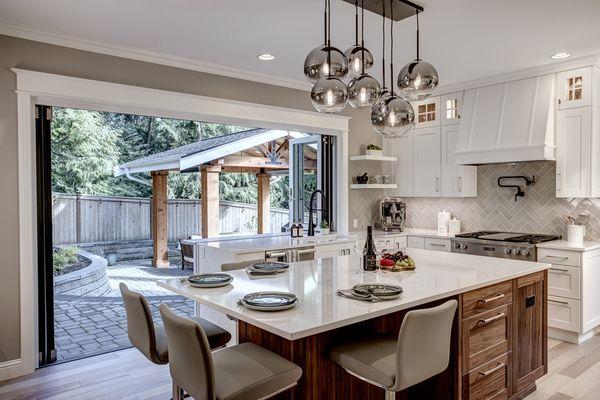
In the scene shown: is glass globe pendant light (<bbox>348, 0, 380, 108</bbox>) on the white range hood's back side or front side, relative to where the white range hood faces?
on the front side

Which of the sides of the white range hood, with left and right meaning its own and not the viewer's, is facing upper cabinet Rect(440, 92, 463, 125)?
right

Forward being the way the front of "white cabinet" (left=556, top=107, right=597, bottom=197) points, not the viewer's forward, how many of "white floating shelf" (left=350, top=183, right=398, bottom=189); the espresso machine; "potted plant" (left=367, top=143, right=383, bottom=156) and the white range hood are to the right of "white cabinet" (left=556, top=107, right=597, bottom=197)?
4

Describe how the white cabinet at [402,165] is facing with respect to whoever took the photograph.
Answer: facing the viewer and to the left of the viewer

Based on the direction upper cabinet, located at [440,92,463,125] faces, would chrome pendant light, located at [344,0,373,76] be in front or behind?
in front

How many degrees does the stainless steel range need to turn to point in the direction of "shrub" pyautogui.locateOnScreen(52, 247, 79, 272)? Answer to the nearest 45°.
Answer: approximately 45° to its right

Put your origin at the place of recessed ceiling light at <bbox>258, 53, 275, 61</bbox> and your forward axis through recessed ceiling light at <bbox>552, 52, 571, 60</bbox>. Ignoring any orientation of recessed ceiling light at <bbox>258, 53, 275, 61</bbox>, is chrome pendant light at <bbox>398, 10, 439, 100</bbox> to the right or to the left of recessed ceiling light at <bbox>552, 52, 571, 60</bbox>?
right

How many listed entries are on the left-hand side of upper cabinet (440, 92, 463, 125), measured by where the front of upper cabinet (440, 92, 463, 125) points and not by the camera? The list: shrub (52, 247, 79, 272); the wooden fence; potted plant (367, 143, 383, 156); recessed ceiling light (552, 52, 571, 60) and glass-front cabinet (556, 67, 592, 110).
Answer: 2

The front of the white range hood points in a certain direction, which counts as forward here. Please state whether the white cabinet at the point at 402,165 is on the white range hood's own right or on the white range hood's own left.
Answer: on the white range hood's own right

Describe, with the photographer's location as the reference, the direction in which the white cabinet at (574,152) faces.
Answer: facing the viewer

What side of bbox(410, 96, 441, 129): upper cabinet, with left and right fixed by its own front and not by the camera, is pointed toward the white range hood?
left

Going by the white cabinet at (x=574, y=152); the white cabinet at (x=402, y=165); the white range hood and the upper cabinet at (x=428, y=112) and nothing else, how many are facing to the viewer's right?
0
